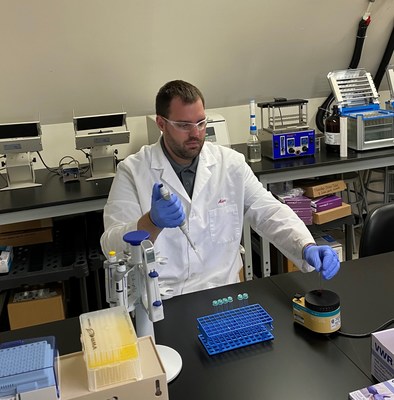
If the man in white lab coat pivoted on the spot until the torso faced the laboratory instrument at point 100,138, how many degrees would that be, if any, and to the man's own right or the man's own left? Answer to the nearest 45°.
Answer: approximately 135° to the man's own right

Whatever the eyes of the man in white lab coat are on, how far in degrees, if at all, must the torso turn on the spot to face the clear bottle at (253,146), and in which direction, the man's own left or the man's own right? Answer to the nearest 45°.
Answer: approximately 180°

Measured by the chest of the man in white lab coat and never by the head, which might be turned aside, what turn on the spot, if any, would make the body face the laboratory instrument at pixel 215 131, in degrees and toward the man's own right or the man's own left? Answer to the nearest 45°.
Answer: approximately 180°

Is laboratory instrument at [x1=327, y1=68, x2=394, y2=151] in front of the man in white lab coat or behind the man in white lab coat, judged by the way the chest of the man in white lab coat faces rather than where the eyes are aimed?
behind

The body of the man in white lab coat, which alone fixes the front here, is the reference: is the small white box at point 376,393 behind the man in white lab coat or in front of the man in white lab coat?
in front

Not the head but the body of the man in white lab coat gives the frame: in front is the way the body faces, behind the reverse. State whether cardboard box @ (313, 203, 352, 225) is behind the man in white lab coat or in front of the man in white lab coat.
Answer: behind

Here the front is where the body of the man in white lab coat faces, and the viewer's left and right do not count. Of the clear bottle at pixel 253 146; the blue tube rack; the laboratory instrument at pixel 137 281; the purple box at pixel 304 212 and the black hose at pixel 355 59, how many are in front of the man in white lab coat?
2

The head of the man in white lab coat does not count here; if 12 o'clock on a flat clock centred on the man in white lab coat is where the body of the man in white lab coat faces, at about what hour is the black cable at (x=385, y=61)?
The black cable is roughly at 7 o'clock from the man in white lab coat.

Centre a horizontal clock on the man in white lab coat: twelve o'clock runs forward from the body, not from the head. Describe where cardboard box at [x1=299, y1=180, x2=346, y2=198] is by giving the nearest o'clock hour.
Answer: The cardboard box is roughly at 7 o'clock from the man in white lab coat.

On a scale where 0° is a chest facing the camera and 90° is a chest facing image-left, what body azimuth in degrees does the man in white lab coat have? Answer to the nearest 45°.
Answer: approximately 0°

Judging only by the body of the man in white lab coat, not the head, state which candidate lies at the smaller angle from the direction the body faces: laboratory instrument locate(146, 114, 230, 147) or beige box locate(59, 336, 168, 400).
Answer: the beige box

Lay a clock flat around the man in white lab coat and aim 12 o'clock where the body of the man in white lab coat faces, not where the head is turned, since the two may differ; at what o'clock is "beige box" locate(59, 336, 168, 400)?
The beige box is roughly at 12 o'clock from the man in white lab coat.

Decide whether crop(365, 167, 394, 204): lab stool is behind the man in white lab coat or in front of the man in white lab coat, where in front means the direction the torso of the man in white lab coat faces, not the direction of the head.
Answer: behind

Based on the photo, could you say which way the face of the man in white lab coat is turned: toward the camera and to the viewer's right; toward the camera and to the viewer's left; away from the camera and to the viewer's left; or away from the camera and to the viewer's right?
toward the camera and to the viewer's right

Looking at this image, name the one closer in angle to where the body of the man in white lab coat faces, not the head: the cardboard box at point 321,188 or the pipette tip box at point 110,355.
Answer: the pipette tip box
